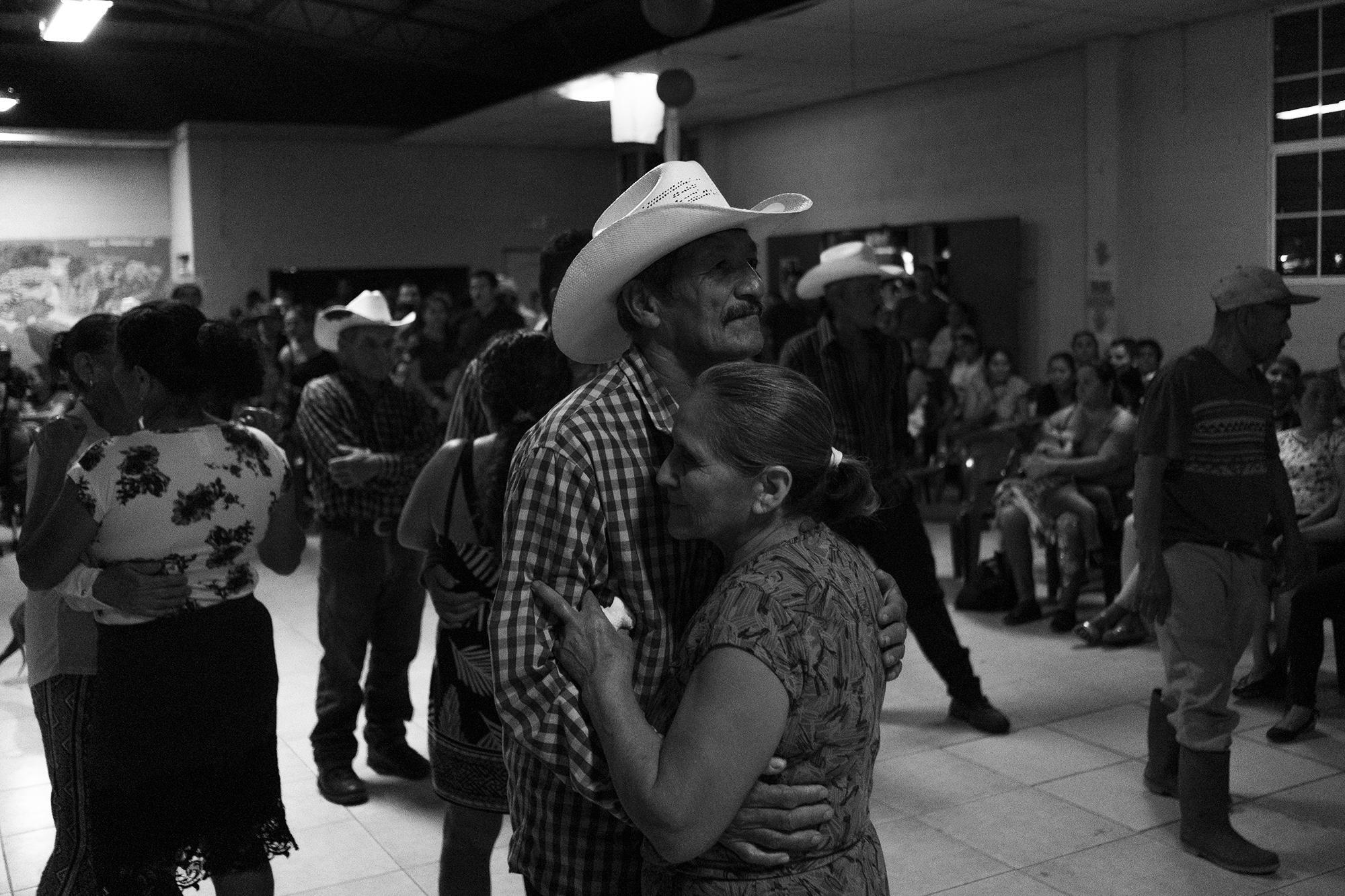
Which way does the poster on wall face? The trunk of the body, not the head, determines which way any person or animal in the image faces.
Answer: toward the camera

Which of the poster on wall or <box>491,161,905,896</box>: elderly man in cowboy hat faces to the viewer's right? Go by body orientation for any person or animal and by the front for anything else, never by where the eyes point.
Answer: the elderly man in cowboy hat

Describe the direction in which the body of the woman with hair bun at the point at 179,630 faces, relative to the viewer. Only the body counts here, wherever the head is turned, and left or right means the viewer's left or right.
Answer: facing away from the viewer and to the left of the viewer

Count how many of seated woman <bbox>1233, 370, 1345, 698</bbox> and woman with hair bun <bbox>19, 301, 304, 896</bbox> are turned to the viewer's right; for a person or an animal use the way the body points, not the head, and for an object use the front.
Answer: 0

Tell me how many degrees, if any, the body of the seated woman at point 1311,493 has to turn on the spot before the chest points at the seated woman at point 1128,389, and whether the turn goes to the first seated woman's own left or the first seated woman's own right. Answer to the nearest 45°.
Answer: approximately 90° to the first seated woman's own right

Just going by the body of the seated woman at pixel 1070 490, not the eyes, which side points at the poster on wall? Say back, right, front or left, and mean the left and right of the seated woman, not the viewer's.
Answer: right

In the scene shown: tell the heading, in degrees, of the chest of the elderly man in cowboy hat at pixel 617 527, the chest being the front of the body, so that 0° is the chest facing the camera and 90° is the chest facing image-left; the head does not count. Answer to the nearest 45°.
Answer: approximately 270°

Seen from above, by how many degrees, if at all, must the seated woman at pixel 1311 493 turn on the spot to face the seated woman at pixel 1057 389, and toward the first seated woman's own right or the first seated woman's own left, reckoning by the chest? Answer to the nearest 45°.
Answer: approximately 90° to the first seated woman's own right

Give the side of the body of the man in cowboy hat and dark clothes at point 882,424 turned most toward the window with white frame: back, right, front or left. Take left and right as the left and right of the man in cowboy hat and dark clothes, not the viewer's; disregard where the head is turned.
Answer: left

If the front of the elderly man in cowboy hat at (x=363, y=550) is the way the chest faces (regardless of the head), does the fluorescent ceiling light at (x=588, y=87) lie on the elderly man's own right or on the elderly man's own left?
on the elderly man's own left

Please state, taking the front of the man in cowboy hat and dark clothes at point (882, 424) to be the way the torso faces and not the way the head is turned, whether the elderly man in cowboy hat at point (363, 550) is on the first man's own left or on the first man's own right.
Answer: on the first man's own right

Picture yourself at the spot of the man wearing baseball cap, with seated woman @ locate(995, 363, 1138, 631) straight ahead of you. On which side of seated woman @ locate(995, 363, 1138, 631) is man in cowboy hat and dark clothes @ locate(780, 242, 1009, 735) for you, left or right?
left

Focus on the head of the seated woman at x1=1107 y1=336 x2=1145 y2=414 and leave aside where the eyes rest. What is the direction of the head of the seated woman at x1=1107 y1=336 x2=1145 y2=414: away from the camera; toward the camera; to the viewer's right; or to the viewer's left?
toward the camera

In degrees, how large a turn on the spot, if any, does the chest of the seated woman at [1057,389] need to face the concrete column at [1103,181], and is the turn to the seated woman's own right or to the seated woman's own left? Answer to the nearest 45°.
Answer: approximately 135° to the seated woman's own right

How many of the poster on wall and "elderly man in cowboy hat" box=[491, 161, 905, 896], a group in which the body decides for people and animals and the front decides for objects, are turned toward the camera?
1

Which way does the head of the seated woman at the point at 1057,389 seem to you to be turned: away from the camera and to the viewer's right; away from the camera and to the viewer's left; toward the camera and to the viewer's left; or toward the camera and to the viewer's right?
toward the camera and to the viewer's left

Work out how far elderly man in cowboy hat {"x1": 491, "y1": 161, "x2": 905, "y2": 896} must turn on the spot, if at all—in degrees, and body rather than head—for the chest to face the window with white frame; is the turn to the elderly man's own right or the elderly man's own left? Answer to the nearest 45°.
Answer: approximately 45° to the elderly man's own left

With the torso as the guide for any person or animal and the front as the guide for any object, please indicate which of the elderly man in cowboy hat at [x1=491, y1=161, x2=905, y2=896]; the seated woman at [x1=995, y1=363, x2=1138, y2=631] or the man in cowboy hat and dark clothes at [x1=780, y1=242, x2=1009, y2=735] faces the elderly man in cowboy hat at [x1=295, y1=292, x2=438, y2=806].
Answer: the seated woman
